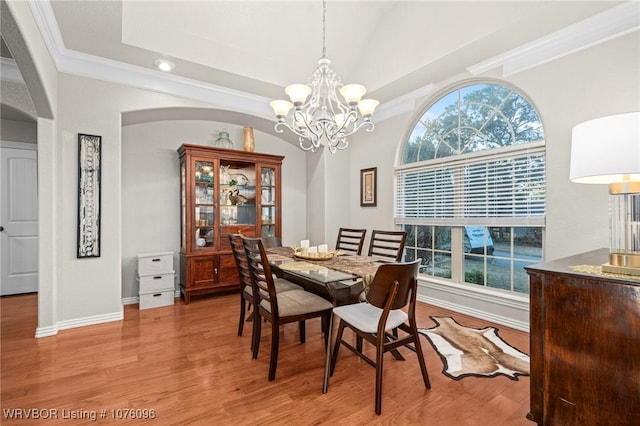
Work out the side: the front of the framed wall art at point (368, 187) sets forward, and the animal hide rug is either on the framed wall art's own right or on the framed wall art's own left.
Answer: on the framed wall art's own left

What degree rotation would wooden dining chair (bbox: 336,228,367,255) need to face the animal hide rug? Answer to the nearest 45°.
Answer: approximately 90° to its left

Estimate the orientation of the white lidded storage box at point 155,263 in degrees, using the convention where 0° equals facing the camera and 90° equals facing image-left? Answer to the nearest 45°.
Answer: approximately 0°

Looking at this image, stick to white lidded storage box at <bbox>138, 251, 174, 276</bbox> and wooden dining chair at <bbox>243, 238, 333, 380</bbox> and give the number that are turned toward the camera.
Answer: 1

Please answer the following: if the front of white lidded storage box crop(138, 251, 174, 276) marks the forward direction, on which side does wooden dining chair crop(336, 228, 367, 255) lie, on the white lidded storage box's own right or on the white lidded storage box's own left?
on the white lidded storage box's own left

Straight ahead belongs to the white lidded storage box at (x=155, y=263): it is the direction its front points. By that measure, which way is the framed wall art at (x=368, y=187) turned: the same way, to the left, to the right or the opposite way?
to the right

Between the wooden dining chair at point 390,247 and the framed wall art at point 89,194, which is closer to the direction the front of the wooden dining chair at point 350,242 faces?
the framed wall art

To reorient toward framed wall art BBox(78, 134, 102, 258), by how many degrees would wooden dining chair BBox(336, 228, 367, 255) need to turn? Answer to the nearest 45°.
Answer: approximately 45° to its right

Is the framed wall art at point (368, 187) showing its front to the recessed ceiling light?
yes
